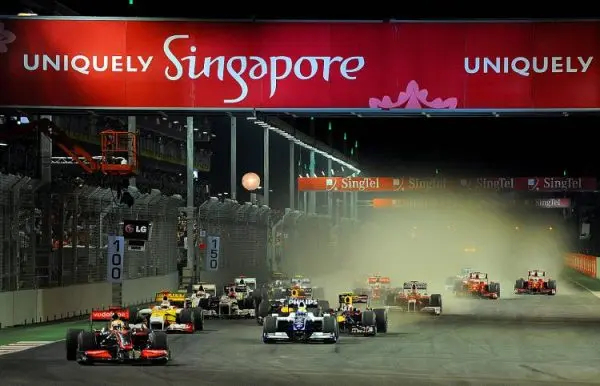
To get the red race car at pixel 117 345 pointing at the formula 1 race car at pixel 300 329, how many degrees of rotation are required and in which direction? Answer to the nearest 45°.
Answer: approximately 135° to its left

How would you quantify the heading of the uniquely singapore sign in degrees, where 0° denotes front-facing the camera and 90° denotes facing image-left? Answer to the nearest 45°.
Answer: approximately 0°

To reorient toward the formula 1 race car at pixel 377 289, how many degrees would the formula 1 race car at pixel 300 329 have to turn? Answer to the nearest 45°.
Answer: approximately 180°

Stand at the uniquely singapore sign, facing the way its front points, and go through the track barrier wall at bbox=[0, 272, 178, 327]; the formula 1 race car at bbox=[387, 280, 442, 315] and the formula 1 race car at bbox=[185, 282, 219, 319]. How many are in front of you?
0

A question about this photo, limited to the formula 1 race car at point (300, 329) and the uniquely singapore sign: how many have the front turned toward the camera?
2

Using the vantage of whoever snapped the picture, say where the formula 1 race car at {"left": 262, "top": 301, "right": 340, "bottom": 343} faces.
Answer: facing the viewer

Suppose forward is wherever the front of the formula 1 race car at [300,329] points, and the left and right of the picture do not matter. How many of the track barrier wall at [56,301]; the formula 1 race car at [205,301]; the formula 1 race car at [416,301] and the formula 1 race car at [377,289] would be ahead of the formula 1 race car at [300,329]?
0

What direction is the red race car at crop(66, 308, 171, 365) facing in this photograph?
toward the camera

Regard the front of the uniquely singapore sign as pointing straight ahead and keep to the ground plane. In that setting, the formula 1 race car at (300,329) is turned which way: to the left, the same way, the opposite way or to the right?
the same way

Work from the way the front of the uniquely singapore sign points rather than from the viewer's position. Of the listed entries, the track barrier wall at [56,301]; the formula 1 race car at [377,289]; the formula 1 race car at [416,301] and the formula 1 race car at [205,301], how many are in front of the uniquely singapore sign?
0

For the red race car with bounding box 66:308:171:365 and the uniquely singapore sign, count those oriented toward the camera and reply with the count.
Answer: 2

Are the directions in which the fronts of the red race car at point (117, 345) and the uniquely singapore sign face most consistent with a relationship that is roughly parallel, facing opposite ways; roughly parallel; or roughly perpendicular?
roughly parallel
